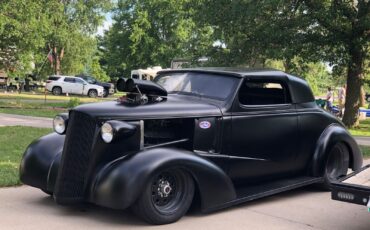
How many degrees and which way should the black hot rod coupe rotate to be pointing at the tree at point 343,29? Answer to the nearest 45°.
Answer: approximately 180°

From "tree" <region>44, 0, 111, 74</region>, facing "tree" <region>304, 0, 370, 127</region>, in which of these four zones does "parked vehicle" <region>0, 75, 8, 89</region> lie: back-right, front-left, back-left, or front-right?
back-right

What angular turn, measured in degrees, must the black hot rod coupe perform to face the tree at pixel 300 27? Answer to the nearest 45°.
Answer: approximately 135° to its right

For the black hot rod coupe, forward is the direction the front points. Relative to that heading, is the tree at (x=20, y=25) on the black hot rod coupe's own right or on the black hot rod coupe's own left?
on the black hot rod coupe's own right

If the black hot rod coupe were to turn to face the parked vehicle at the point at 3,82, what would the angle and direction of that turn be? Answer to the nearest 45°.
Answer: approximately 90° to its right

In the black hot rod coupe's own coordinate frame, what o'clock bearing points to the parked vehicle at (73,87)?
The parked vehicle is roughly at 4 o'clock from the black hot rod coupe.

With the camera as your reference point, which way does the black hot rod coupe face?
facing the viewer and to the left of the viewer

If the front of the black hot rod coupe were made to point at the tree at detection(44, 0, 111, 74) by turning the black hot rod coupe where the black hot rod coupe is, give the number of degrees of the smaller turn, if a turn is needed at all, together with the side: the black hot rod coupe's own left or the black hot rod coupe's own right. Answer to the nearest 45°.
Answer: approximately 135° to the black hot rod coupe's own right

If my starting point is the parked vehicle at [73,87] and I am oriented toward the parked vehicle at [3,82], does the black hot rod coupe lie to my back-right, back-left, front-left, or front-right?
back-left
